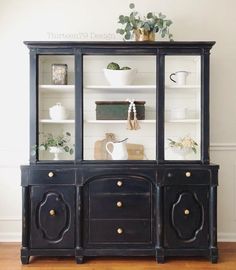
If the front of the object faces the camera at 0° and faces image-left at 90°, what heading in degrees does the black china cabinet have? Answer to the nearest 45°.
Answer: approximately 0°
